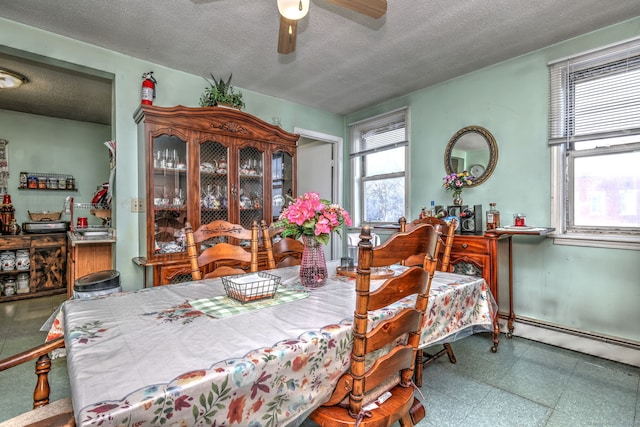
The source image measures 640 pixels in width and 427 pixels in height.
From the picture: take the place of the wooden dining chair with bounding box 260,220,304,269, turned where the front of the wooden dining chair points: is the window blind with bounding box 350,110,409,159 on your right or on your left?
on your left

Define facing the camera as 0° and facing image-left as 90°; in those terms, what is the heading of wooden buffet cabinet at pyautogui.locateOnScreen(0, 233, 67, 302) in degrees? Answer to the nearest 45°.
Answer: approximately 315°

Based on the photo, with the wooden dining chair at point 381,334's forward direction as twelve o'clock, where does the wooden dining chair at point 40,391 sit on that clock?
the wooden dining chair at point 40,391 is roughly at 10 o'clock from the wooden dining chair at point 381,334.

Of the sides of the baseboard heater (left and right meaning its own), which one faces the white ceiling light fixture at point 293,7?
front

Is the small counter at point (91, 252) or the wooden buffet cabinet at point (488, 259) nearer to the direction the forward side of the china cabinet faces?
the wooden buffet cabinet

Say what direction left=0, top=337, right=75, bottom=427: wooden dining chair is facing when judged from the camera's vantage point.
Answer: facing away from the viewer and to the right of the viewer

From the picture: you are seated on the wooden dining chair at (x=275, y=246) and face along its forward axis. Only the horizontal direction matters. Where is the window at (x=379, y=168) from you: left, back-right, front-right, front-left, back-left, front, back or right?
left

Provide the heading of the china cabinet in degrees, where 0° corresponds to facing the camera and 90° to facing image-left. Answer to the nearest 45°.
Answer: approximately 315°

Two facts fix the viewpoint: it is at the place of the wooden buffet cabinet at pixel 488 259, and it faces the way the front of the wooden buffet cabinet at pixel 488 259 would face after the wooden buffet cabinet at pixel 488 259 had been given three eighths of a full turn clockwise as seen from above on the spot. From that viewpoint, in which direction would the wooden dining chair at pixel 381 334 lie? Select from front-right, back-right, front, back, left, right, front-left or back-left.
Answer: back
